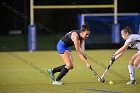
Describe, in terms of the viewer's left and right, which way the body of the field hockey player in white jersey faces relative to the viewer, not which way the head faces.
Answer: facing to the left of the viewer
